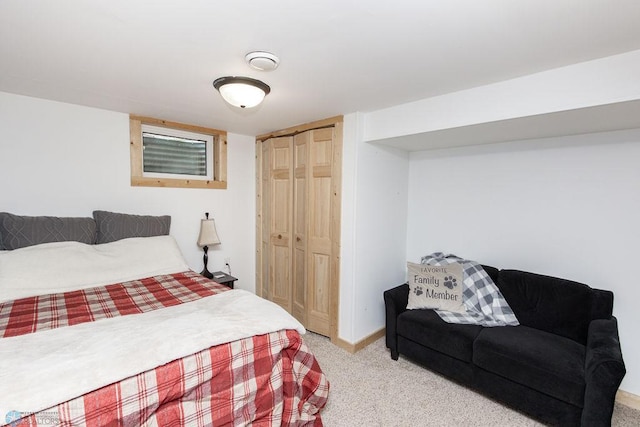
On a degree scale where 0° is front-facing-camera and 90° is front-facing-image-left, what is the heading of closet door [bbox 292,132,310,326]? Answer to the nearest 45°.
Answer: approximately 45°

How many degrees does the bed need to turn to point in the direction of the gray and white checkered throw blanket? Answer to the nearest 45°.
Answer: approximately 45° to its left

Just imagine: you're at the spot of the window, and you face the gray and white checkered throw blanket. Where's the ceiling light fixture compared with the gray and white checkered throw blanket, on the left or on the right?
right

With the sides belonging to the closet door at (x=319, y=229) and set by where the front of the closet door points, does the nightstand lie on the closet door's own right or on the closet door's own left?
on the closet door's own right

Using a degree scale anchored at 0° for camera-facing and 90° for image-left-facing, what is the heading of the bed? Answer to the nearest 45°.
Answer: approximately 315°
